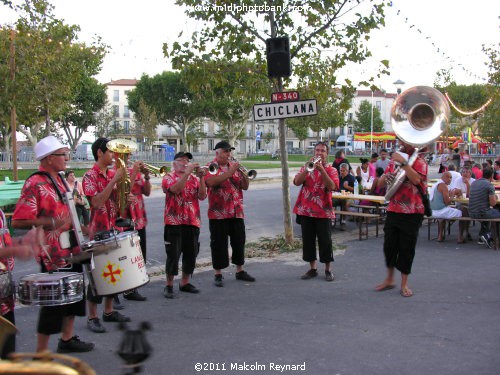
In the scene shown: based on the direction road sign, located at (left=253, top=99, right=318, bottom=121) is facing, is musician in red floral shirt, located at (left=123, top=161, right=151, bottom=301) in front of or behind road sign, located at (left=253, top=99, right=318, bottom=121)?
in front

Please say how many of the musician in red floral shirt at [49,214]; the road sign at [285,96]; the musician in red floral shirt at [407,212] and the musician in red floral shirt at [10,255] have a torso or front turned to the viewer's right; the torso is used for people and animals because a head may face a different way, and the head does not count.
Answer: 2

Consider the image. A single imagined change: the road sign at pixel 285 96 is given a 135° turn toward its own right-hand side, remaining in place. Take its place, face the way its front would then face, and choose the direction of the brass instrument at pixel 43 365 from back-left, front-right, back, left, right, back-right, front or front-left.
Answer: back-left

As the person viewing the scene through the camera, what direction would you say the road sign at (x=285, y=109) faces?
facing the viewer

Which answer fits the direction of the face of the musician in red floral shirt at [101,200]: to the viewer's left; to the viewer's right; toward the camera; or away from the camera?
to the viewer's right

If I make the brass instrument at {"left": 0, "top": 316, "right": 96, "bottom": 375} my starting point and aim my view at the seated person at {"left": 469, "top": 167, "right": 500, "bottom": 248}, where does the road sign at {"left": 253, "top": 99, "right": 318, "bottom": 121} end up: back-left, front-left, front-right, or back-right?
front-left

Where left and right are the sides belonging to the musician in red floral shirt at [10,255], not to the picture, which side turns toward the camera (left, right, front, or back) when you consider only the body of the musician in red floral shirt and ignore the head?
right

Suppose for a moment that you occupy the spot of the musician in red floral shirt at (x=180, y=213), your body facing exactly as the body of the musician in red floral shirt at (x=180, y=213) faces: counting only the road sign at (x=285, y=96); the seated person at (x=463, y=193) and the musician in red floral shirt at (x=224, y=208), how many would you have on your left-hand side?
3

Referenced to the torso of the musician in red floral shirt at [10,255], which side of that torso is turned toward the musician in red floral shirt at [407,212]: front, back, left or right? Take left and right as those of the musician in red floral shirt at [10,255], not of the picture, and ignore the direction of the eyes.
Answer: front

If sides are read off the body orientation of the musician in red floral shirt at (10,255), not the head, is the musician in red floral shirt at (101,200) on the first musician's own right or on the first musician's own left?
on the first musician's own left

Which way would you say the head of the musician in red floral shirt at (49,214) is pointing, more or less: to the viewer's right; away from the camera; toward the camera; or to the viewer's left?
to the viewer's right

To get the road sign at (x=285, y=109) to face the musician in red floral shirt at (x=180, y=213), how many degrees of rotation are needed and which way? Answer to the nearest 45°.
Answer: approximately 45° to its right

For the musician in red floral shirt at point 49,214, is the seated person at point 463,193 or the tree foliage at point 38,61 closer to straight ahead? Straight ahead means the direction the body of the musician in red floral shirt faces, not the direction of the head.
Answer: the seated person

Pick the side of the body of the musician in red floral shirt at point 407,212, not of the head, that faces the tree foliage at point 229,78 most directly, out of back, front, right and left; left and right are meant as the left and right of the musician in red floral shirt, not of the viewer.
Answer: right

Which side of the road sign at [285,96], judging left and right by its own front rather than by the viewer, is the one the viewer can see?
front

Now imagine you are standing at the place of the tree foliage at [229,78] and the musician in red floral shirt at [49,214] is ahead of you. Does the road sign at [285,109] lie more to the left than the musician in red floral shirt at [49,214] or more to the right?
left

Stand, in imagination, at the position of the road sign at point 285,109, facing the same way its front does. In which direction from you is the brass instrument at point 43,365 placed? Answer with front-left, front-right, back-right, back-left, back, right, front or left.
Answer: front

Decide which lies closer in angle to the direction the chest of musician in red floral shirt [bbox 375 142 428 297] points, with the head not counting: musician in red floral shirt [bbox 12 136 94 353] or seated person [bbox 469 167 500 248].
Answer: the musician in red floral shirt
